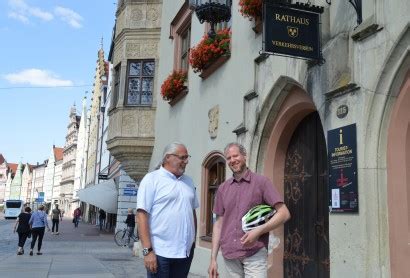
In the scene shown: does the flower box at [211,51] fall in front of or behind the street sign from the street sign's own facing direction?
in front

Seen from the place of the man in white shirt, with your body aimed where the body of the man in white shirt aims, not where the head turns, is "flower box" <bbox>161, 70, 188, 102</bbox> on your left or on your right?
on your left

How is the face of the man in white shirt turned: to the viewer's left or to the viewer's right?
to the viewer's right

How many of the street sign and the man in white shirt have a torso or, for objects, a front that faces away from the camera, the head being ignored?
0

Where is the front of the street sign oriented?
toward the camera

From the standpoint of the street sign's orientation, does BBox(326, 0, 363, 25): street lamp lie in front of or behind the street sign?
in front

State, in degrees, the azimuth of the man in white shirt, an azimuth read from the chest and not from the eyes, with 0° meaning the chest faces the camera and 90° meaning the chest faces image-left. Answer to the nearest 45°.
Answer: approximately 315°

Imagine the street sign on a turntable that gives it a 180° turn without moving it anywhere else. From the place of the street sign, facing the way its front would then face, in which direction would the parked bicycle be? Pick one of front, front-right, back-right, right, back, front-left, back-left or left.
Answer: back

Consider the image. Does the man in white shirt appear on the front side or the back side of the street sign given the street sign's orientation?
on the front side
